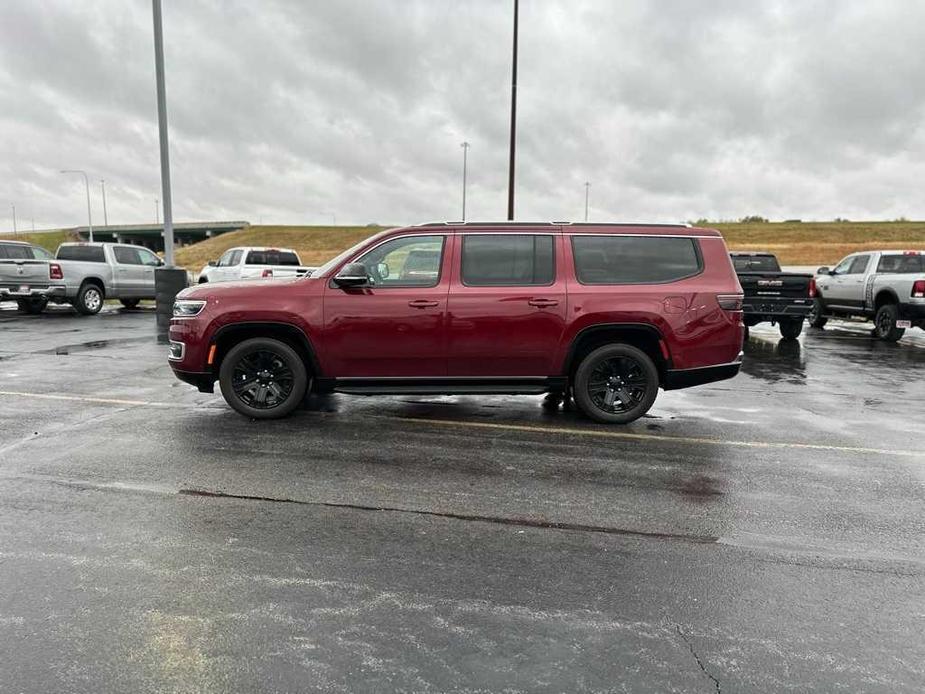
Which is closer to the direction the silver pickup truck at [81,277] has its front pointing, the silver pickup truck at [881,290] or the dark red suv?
the silver pickup truck

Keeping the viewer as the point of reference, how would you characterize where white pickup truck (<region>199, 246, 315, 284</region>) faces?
facing away from the viewer and to the left of the viewer

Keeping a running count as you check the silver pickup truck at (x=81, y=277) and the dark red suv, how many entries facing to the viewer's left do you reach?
1

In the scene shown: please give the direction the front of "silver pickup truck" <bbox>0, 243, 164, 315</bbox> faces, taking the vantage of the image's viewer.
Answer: facing away from the viewer and to the right of the viewer

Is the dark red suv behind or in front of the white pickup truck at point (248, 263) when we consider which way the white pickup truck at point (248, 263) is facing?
behind

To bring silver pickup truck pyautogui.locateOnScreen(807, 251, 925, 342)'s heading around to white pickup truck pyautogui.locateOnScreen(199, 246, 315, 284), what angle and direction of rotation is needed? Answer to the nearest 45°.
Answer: approximately 45° to its left

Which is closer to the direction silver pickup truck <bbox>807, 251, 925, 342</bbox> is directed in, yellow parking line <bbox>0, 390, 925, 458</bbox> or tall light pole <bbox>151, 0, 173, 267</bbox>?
the tall light pole

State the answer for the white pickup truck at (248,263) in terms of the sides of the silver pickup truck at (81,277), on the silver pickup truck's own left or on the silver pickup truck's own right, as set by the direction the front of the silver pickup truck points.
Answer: on the silver pickup truck's own right

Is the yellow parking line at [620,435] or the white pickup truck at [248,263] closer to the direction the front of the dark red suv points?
the white pickup truck

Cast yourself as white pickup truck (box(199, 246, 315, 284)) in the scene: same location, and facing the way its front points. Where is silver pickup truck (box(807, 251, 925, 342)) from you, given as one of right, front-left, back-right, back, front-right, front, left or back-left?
back

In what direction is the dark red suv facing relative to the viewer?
to the viewer's left

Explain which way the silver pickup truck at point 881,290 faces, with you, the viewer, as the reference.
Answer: facing away from the viewer and to the left of the viewer
